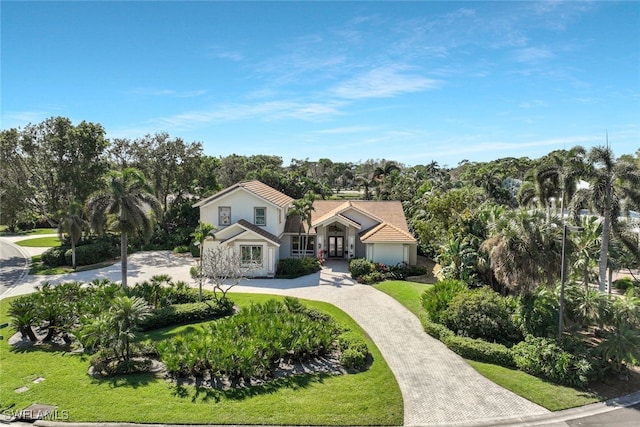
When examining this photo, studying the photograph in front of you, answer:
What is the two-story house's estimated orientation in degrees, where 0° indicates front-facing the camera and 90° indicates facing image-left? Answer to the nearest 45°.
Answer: approximately 0°

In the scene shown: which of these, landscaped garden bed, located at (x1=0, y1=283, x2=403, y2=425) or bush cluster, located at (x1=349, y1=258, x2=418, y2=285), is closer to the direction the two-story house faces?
the landscaped garden bed

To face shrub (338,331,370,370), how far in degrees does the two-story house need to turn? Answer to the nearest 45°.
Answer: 0° — it already faces it

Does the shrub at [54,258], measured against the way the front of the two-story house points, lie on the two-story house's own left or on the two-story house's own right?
on the two-story house's own right

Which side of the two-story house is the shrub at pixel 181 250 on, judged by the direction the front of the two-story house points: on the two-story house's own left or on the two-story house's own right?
on the two-story house's own right

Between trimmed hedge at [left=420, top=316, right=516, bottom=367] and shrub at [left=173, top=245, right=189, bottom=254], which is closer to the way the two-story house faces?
the trimmed hedge

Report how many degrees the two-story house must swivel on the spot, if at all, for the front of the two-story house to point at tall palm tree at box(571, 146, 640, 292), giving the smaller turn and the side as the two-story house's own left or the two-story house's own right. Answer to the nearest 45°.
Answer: approximately 45° to the two-story house's own left

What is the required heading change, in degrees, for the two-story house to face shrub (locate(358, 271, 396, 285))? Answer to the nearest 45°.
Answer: approximately 45° to its left

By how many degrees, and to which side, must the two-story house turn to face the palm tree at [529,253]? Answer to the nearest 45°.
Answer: approximately 45° to its left

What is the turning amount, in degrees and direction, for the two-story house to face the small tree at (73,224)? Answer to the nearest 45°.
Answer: approximately 90° to its right
